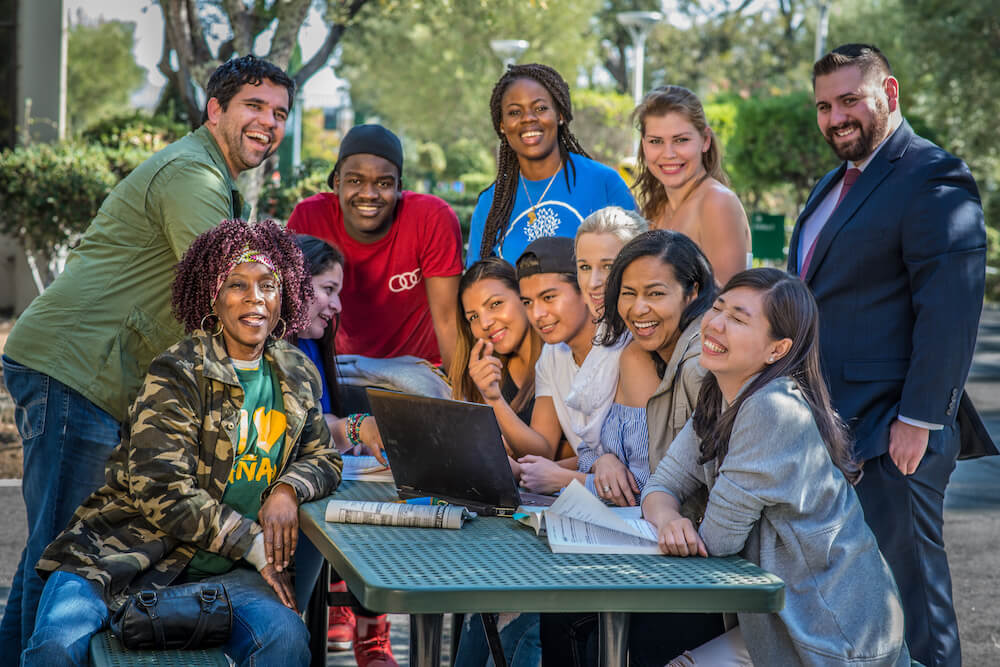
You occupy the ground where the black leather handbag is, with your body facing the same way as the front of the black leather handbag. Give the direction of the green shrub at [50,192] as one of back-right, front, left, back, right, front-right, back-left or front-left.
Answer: back

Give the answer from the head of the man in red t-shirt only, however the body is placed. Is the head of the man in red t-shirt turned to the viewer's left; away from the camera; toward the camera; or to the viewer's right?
toward the camera

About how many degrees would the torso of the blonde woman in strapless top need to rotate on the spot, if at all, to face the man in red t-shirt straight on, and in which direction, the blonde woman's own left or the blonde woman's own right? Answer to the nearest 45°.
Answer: approximately 45° to the blonde woman's own right

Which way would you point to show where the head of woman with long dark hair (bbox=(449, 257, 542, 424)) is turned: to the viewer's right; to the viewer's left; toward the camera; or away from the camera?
toward the camera

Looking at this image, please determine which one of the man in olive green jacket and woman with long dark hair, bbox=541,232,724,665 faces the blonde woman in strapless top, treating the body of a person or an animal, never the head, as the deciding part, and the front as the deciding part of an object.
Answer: the man in olive green jacket

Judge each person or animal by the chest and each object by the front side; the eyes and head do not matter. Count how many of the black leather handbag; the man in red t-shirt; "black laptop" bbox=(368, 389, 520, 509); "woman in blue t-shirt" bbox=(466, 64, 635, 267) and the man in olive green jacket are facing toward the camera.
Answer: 3

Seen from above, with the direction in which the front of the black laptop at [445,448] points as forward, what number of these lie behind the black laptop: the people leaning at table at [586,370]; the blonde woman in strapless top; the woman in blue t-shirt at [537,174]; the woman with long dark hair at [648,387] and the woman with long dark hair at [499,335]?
0

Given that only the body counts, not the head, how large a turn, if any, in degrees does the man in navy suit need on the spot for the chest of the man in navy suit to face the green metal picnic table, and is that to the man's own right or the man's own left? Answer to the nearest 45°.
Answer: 0° — they already face it

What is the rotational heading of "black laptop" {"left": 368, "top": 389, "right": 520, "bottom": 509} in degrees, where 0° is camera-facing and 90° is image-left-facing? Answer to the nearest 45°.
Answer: approximately 225°

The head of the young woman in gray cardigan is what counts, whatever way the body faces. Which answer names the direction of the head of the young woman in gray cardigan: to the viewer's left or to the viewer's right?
to the viewer's left

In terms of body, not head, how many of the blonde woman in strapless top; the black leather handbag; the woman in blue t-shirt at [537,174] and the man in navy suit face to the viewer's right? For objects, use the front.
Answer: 0

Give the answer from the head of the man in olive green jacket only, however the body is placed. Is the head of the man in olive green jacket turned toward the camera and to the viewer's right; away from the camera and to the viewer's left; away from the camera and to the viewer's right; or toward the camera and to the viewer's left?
toward the camera and to the viewer's right

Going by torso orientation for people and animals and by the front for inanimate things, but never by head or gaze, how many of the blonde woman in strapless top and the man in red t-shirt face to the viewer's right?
0

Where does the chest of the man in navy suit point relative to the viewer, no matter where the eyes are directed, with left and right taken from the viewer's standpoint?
facing the viewer and to the left of the viewer

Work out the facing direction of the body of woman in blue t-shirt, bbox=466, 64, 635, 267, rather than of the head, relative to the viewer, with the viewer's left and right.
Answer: facing the viewer

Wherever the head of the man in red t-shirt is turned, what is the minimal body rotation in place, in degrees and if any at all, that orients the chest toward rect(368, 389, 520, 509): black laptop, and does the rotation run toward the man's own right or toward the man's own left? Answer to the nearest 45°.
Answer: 0° — they already face it

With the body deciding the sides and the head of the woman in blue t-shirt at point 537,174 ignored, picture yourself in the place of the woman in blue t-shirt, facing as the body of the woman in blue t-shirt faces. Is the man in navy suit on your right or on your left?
on your left
